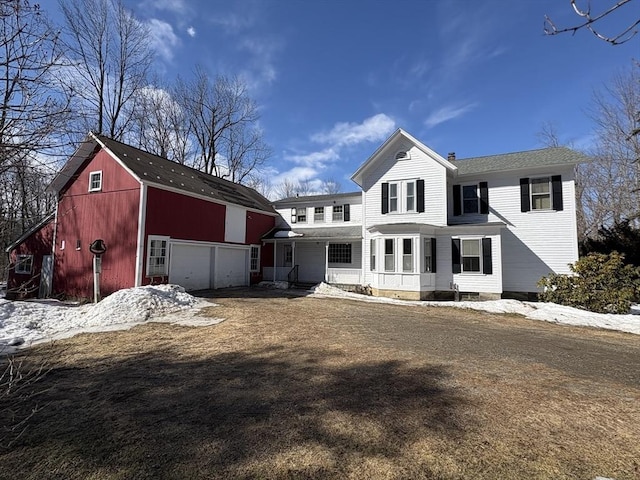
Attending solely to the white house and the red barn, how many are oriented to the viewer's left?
0

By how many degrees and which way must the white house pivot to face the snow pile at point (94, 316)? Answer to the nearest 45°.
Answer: approximately 45° to its right

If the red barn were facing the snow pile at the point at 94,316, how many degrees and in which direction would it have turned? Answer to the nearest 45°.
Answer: approximately 45° to its right

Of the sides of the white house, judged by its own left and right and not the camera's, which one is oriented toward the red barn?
right

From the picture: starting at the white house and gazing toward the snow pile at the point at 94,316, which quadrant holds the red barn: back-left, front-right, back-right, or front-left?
front-right

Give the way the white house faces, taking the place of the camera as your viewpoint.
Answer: facing the viewer
